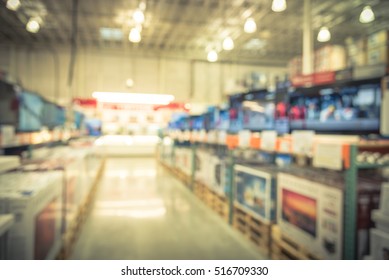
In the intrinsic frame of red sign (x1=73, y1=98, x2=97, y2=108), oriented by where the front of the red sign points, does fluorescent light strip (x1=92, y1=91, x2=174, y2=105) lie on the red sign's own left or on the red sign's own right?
on the red sign's own left

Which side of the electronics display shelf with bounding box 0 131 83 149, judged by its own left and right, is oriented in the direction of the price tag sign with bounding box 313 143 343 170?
front

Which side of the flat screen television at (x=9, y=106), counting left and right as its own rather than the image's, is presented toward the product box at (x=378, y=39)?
front

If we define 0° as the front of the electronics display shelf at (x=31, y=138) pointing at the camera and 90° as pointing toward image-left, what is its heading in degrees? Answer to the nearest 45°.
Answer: approximately 315°

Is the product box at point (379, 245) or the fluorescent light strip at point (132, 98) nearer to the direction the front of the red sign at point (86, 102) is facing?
the product box

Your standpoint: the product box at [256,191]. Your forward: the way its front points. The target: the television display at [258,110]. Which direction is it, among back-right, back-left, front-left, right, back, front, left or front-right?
back-right

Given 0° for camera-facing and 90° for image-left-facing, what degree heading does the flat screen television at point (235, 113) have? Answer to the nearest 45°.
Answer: approximately 45°

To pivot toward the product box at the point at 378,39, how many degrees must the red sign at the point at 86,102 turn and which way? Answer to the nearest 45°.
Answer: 0° — it already faces it

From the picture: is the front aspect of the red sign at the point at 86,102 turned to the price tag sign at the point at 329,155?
yes
